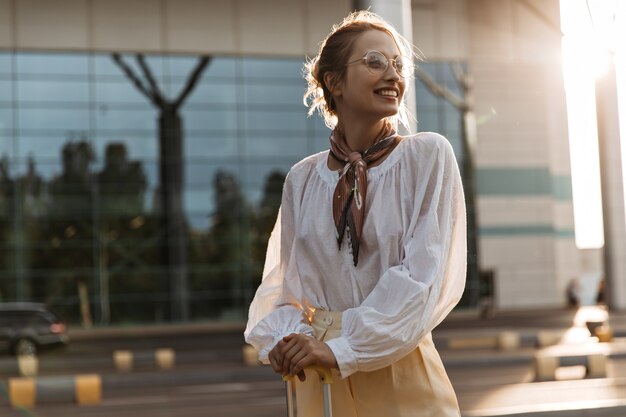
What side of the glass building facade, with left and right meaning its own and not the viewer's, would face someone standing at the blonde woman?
front

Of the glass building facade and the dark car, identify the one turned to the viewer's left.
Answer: the dark car

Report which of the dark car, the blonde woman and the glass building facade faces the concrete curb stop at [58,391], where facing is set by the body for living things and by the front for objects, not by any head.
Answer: the glass building facade

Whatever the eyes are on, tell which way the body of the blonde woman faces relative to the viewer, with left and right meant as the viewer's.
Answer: facing the viewer and to the left of the viewer

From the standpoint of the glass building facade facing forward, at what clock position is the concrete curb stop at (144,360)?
The concrete curb stop is roughly at 12 o'clock from the glass building facade.

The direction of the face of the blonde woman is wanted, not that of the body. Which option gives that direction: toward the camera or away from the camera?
toward the camera

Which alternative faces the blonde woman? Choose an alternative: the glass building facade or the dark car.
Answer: the glass building facade

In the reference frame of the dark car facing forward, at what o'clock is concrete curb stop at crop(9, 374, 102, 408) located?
The concrete curb stop is roughly at 9 o'clock from the dark car.

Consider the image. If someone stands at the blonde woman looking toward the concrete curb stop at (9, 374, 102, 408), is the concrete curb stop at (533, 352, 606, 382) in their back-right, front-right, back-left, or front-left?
front-right

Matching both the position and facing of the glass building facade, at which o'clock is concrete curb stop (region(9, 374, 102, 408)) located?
The concrete curb stop is roughly at 12 o'clock from the glass building facade.

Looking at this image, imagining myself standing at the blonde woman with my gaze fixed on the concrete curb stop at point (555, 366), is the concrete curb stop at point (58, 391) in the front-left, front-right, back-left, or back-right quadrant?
front-left

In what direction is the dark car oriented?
to the viewer's left

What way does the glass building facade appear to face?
toward the camera

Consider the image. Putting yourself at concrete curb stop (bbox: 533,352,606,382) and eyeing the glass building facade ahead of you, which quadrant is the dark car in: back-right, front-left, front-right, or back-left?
front-left

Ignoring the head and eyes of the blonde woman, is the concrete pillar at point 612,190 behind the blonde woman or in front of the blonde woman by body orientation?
behind
